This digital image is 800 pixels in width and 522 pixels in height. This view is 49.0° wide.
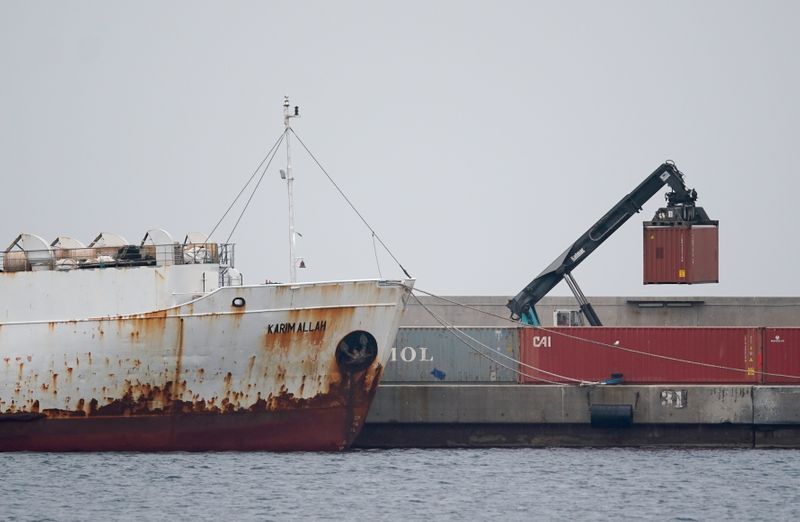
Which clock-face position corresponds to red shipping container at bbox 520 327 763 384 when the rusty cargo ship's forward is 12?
The red shipping container is roughly at 12 o'clock from the rusty cargo ship.

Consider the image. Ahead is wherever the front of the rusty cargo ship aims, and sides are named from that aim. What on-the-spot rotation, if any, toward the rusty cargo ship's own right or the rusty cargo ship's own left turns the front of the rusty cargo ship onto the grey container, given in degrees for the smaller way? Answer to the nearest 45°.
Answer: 0° — it already faces it

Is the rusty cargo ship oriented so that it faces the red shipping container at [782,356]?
yes

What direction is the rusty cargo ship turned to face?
to the viewer's right
